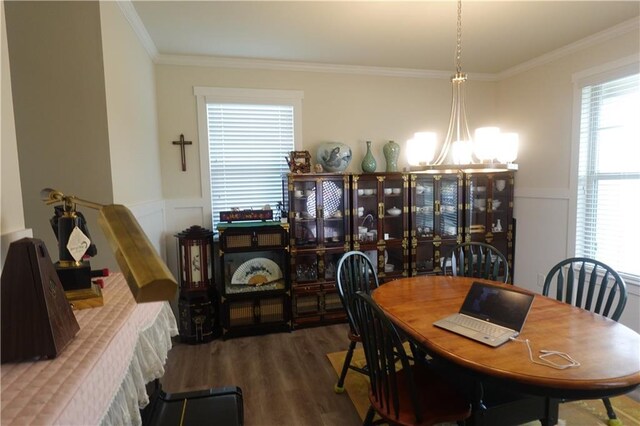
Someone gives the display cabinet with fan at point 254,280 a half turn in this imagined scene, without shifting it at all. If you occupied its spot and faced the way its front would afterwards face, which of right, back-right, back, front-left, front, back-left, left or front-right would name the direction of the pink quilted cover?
back

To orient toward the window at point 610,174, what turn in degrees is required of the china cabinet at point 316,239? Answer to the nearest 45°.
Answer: approximately 90° to its left

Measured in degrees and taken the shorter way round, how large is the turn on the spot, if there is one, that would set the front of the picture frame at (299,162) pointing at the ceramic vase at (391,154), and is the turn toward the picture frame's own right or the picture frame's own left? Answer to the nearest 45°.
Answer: approximately 90° to the picture frame's own left

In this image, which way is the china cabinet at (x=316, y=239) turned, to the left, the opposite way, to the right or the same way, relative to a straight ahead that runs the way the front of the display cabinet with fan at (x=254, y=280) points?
the same way

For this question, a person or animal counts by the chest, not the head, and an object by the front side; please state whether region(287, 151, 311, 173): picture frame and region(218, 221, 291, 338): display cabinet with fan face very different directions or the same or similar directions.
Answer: same or similar directions

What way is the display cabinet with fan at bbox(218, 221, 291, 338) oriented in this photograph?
toward the camera

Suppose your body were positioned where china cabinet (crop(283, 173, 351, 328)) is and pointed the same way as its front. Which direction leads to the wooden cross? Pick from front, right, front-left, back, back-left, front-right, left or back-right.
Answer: right

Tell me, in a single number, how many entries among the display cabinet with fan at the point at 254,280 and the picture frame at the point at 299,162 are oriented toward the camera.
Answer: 2

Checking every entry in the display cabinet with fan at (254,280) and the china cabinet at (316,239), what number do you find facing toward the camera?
2

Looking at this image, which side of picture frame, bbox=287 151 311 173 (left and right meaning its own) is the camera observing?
front

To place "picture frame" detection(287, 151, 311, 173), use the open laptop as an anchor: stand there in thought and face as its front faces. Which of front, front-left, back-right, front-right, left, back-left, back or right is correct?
right

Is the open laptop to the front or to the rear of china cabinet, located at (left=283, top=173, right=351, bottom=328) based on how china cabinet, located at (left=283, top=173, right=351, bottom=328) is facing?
to the front

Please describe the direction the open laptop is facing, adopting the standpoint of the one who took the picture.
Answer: facing the viewer and to the left of the viewer
